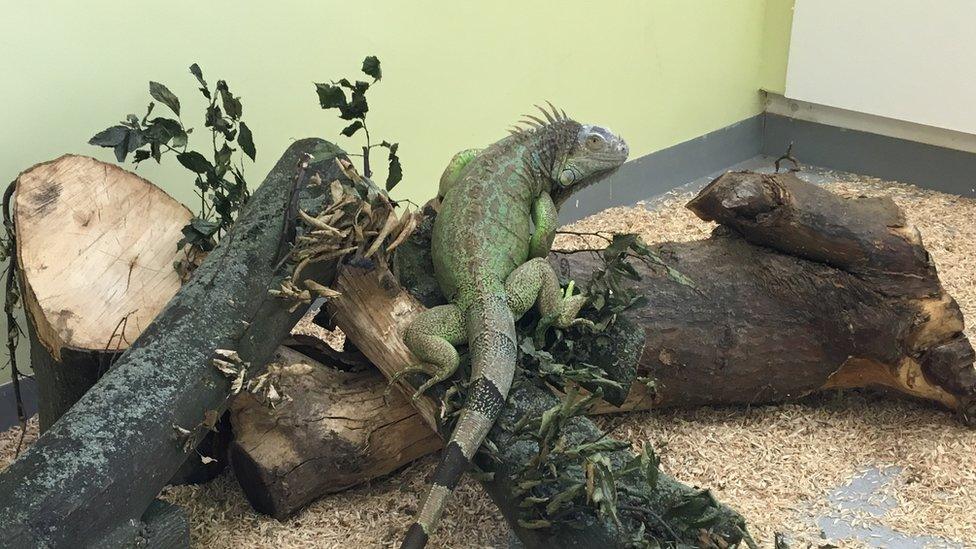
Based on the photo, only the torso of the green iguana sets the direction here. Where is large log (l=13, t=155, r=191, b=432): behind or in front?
behind

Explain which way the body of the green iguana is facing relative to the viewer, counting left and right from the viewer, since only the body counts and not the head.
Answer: facing away from the viewer and to the right of the viewer
